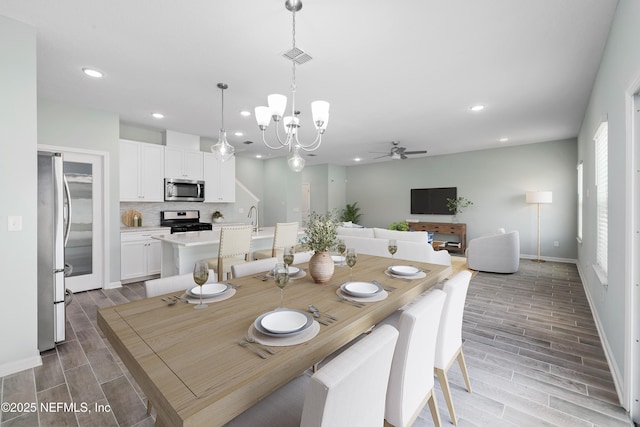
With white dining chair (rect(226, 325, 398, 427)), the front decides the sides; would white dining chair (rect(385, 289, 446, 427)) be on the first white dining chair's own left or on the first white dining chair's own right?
on the first white dining chair's own right

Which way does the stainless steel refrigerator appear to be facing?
to the viewer's right

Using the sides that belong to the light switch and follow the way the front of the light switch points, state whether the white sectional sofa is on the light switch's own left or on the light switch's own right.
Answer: on the light switch's own left

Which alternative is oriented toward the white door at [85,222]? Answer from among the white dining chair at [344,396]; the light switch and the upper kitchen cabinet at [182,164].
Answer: the white dining chair

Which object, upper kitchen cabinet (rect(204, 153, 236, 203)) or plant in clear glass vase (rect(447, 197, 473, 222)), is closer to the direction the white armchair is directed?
the upper kitchen cabinet

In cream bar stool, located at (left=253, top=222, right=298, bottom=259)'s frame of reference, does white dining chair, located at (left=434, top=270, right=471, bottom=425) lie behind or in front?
behind

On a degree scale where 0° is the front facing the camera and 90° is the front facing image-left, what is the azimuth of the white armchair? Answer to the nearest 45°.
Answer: approximately 90°

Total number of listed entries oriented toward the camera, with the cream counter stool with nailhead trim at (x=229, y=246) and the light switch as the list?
1
